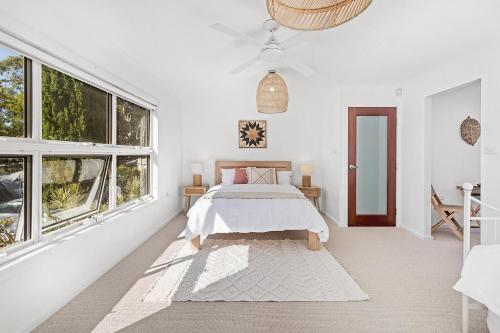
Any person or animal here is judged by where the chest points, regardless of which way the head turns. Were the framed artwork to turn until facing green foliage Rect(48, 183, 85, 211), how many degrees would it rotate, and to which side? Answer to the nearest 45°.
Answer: approximately 45° to its right

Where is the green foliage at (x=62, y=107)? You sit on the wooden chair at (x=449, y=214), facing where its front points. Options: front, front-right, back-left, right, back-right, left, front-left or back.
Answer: back-right

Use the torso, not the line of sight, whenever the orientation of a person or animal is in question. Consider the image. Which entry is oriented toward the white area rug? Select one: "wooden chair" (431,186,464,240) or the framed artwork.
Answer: the framed artwork

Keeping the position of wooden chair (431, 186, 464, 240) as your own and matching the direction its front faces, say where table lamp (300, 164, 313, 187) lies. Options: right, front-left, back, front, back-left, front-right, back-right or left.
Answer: back

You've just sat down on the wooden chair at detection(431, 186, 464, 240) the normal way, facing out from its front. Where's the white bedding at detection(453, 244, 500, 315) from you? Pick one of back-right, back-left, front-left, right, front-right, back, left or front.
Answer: right

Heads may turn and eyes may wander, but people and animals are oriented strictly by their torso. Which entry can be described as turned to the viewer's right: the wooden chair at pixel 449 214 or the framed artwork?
the wooden chair

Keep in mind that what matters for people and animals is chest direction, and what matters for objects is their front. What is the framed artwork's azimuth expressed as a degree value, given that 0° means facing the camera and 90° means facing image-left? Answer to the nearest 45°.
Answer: approximately 0°

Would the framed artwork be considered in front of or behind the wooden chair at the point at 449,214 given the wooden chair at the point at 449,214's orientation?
behind

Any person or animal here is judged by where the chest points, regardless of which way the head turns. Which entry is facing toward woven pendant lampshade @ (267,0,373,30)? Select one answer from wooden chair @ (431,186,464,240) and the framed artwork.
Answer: the framed artwork

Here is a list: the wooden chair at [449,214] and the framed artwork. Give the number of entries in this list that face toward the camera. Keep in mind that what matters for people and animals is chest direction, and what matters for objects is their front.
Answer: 1

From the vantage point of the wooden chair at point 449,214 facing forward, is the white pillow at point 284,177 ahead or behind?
behind

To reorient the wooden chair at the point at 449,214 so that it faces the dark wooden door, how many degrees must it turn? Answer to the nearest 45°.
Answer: approximately 180°

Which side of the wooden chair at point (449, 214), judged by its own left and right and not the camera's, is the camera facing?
right
